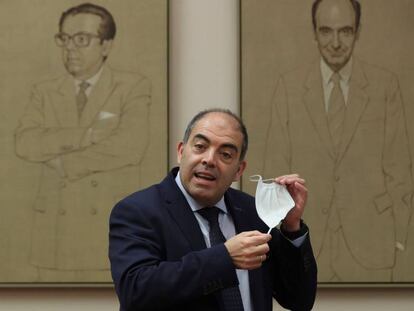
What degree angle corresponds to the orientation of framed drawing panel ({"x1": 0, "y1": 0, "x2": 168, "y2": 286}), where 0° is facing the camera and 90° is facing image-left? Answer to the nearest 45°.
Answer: approximately 0°

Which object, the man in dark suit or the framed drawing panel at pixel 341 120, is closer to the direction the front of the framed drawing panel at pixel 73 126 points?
the man in dark suit

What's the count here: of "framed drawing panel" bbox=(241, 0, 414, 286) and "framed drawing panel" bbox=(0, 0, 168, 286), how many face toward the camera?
2

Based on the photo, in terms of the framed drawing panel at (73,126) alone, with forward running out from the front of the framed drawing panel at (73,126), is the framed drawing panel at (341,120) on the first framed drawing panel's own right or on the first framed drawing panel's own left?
on the first framed drawing panel's own left

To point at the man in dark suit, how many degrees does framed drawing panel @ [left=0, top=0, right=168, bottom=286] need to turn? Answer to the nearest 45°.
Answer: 0° — it already faces them

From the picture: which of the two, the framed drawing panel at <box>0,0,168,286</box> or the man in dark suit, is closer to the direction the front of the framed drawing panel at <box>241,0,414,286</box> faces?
the man in dark suit
